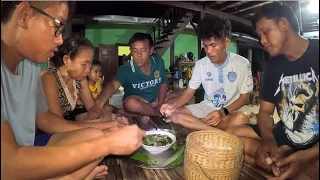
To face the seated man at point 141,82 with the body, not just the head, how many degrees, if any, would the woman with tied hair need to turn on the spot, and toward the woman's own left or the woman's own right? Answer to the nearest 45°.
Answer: approximately 90° to the woman's own left

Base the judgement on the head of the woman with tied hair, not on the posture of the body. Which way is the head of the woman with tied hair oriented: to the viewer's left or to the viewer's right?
to the viewer's right

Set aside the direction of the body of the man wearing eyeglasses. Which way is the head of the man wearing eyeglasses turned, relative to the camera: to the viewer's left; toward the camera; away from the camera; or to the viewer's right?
to the viewer's right

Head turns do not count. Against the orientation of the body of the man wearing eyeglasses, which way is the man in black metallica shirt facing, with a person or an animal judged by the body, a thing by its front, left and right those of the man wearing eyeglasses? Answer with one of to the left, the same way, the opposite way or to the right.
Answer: the opposite way

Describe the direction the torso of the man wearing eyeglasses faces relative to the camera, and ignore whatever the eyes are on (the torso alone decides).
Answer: to the viewer's right

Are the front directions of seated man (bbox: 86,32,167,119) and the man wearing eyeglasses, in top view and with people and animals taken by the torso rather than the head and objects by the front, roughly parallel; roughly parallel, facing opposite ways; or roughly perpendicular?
roughly perpendicular
